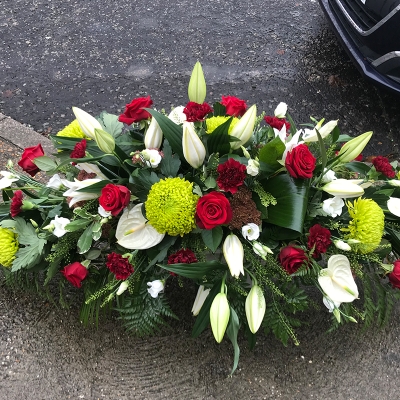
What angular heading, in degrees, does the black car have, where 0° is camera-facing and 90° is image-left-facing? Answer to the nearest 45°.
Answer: approximately 45°

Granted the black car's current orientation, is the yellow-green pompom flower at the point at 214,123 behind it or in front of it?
in front
